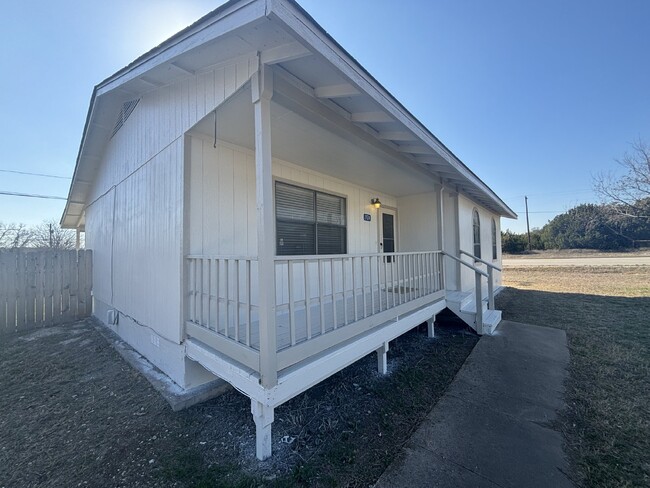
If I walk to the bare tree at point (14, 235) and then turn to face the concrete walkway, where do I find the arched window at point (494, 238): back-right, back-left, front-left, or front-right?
front-left

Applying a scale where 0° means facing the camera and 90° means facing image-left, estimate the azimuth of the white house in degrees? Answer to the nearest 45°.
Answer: approximately 315°

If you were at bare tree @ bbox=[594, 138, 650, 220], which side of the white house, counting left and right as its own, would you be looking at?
left

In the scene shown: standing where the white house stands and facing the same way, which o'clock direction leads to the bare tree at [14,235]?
The bare tree is roughly at 6 o'clock from the white house.

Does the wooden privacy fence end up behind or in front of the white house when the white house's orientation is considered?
behind

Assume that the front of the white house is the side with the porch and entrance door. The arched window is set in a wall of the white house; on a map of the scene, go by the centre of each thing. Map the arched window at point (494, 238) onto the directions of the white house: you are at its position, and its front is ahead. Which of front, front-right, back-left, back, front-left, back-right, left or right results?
left

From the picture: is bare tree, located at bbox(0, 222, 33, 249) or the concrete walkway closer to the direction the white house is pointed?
the concrete walkway
